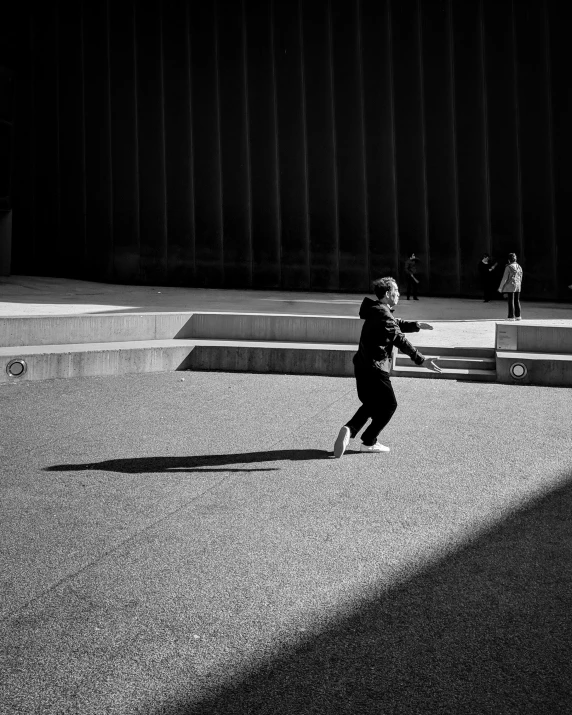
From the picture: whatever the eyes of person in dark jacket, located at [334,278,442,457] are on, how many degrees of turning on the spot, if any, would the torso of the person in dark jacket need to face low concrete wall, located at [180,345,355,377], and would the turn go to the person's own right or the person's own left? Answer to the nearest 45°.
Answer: approximately 90° to the person's own left

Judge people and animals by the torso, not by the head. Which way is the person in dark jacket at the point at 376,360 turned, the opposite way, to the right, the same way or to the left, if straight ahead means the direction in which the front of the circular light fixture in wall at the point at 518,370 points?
to the left

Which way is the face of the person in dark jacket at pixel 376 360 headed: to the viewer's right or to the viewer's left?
to the viewer's right

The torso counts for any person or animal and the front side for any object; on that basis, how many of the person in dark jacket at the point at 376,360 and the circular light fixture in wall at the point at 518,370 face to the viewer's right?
1

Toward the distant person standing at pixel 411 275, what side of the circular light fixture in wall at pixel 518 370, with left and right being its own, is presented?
back

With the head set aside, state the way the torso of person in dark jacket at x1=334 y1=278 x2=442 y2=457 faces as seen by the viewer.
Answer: to the viewer's right

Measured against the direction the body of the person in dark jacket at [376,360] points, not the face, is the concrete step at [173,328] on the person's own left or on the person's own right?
on the person's own left

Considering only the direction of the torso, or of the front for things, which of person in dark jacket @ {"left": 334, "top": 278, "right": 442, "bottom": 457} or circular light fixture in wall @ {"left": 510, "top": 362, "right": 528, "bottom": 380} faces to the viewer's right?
the person in dark jacket

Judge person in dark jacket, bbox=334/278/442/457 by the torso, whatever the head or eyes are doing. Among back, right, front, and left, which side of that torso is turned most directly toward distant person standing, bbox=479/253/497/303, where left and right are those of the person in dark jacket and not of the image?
left

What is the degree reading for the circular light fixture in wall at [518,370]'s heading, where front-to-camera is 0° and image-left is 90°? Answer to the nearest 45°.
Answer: approximately 0°
